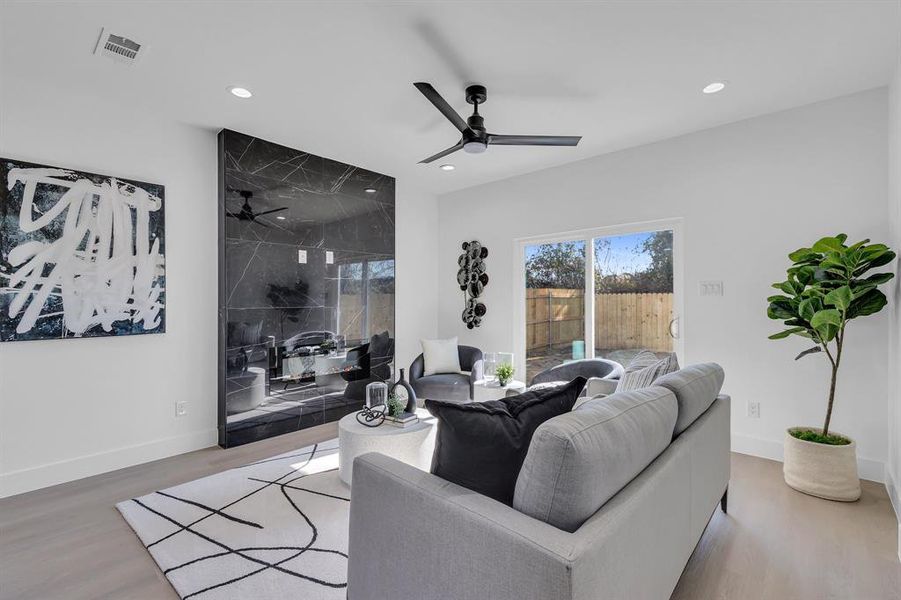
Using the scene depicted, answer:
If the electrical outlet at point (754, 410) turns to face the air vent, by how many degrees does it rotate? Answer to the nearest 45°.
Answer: approximately 45° to its right

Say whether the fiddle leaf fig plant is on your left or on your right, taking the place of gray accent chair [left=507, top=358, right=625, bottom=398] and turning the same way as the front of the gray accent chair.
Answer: on your left

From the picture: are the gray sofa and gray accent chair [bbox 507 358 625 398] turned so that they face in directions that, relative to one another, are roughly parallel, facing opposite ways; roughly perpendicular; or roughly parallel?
roughly perpendicular

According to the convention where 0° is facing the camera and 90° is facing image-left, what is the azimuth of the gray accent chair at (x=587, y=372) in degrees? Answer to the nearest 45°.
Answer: approximately 45°

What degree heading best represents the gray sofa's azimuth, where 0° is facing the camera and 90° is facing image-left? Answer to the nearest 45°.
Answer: approximately 135°

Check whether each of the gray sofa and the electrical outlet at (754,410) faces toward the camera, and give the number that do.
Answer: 1

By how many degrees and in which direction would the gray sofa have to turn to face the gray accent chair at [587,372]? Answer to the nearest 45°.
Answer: approximately 45° to its right

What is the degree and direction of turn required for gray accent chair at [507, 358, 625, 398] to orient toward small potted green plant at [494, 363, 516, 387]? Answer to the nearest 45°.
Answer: approximately 45° to its right

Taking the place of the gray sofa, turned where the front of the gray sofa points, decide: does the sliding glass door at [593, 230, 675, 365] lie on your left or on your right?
on your right
